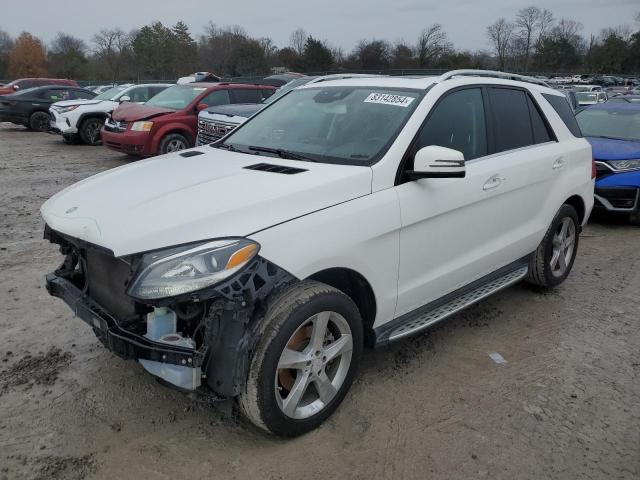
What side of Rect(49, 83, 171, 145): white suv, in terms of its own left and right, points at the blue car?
left

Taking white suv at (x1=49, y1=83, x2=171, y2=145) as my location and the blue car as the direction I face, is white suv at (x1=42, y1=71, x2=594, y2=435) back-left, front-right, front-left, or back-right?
front-right

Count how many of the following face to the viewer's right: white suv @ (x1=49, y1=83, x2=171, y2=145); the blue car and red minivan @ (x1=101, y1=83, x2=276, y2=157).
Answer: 0

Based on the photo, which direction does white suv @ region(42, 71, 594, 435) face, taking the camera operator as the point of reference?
facing the viewer and to the left of the viewer

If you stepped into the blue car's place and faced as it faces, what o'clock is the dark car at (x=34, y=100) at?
The dark car is roughly at 2 o'clock from the blue car.

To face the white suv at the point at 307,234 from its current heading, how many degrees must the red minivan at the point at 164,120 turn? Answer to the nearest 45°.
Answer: approximately 45° to its left

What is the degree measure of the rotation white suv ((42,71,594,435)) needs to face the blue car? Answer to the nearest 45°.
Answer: approximately 180°

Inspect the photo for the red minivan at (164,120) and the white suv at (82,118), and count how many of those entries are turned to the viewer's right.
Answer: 0

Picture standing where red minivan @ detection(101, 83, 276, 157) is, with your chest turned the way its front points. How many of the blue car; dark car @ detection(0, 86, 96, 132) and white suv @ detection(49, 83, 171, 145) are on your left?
1

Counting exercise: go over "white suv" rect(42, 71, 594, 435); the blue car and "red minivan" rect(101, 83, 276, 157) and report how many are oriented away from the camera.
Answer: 0

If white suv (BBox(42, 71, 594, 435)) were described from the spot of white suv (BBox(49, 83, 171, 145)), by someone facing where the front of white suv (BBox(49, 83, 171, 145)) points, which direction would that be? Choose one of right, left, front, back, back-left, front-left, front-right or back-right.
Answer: front-left

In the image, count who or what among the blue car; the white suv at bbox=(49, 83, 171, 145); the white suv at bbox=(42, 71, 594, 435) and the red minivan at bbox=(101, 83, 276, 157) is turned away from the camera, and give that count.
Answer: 0
